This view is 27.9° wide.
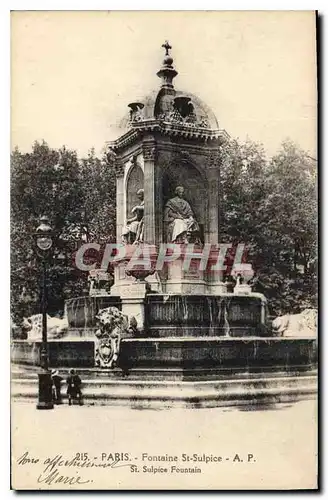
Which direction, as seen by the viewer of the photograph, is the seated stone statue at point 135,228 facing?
facing the viewer and to the left of the viewer

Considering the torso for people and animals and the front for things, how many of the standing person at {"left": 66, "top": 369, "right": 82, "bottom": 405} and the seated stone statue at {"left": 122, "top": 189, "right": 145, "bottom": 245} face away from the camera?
0

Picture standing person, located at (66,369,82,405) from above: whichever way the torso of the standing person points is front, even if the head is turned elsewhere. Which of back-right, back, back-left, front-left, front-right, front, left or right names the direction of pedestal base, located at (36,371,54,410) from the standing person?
right
